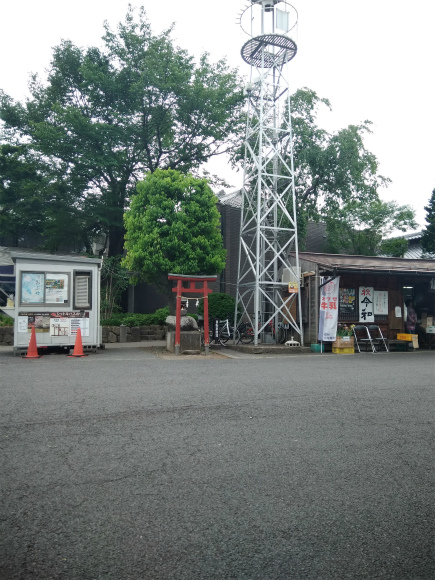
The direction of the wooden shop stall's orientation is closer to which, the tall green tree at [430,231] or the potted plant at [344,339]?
the potted plant

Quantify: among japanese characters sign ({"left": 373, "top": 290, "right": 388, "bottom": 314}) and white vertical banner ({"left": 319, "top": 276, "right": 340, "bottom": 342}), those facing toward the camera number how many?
2

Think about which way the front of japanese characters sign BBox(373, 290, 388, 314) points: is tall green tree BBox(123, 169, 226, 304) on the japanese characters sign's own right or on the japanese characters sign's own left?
on the japanese characters sign's own right

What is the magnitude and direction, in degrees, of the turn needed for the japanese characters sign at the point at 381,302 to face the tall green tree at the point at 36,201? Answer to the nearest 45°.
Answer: approximately 90° to its right

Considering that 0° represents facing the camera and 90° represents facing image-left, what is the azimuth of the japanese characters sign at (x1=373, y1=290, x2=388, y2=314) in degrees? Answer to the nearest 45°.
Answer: approximately 0°

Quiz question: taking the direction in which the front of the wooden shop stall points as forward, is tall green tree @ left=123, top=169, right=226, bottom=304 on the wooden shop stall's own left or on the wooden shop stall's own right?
on the wooden shop stall's own right

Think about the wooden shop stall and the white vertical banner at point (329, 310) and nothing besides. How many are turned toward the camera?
2

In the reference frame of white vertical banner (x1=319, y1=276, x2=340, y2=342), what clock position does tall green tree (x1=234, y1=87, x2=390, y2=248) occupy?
The tall green tree is roughly at 6 o'clock from the white vertical banner.
